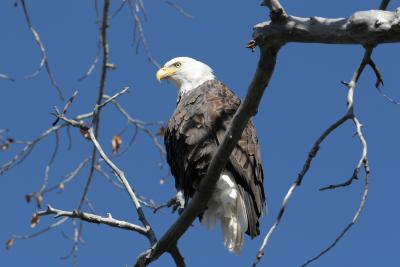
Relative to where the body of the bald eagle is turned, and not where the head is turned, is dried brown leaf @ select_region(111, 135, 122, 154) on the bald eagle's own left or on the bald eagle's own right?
on the bald eagle's own left

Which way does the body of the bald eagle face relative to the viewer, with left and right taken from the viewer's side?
facing away from the viewer and to the left of the viewer

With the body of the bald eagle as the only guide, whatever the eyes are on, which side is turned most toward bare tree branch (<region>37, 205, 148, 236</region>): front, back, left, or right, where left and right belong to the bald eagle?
left

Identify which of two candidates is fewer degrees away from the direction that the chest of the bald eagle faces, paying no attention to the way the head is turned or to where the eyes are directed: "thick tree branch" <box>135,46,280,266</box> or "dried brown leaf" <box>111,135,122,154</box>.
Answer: the dried brown leaf

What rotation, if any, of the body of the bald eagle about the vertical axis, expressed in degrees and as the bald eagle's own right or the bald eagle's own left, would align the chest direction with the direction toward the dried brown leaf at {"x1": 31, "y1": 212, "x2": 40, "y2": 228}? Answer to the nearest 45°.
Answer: approximately 90° to the bald eagle's own left

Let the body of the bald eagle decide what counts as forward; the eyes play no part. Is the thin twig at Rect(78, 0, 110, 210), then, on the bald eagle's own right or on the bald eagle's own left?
on the bald eagle's own left

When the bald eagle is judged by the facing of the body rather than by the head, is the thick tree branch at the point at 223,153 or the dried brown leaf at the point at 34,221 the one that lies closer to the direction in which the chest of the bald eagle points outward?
the dried brown leaf
